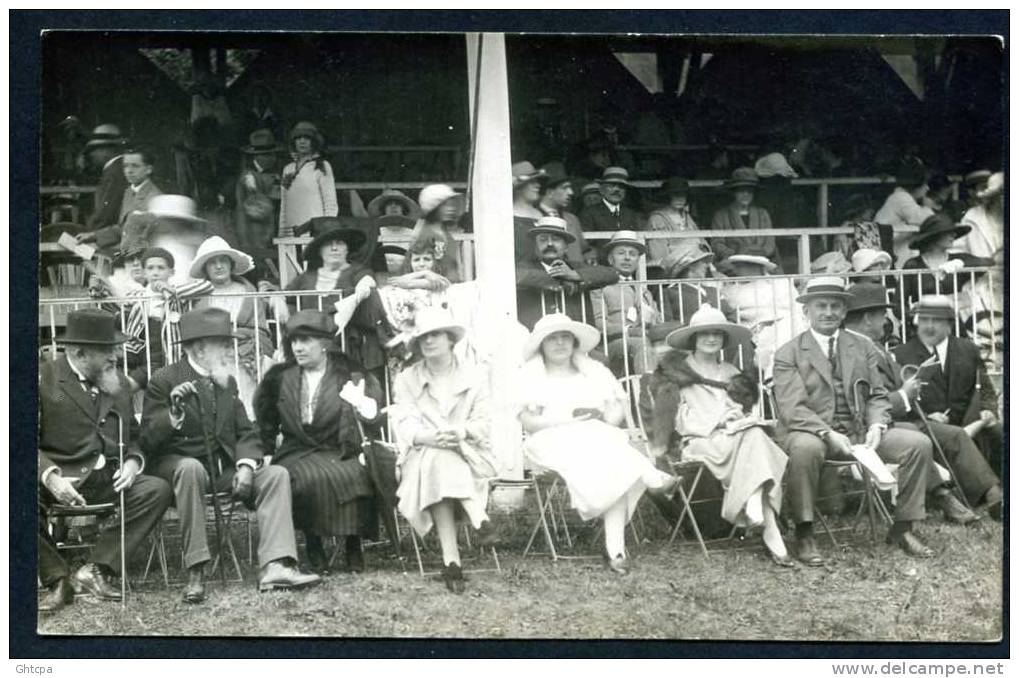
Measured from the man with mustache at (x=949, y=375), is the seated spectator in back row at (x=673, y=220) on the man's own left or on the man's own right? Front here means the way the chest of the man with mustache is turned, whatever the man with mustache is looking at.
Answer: on the man's own right

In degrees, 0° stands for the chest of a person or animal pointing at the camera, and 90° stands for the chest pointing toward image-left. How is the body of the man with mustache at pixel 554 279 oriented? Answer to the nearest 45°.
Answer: approximately 0°

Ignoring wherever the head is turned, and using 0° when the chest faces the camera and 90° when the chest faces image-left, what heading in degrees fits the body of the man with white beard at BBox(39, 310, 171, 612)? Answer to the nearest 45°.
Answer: approximately 315°

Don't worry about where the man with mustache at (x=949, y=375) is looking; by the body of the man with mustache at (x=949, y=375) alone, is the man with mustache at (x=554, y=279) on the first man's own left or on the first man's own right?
on the first man's own right
